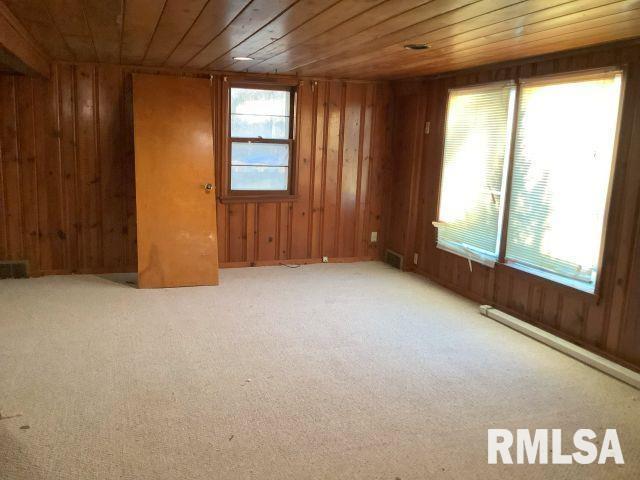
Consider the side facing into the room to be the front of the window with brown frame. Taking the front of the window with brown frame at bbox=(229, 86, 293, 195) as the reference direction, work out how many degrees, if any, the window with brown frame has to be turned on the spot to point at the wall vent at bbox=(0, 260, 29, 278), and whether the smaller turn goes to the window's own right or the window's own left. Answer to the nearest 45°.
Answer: approximately 90° to the window's own right

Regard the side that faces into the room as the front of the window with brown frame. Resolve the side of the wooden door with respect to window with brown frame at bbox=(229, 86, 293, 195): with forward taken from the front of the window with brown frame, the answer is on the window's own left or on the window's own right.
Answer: on the window's own right

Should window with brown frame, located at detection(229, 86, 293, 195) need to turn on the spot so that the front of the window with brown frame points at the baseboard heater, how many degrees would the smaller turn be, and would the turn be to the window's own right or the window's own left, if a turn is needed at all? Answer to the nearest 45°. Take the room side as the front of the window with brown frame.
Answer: approximately 45° to the window's own left

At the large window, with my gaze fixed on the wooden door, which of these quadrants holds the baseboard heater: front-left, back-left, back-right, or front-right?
back-left

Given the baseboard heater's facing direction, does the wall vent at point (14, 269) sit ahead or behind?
ahead

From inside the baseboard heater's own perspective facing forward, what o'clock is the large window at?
The large window is roughly at 3 o'clock from the baseboard heater.

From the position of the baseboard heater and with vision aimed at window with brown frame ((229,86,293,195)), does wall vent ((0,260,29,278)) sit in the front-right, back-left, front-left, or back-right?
front-left

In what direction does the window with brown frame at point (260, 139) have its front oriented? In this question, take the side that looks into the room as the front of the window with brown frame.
toward the camera

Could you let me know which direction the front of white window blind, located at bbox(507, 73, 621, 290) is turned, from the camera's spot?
facing the viewer and to the left of the viewer

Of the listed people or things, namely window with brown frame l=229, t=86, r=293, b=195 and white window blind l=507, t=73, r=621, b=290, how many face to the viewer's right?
0

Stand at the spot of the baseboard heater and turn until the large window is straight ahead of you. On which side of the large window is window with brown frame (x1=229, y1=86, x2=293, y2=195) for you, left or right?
left

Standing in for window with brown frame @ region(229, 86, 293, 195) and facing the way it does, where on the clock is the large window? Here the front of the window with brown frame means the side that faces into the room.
The large window is roughly at 10 o'clock from the window with brown frame.

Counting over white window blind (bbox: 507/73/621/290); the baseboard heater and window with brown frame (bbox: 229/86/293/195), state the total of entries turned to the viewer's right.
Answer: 0

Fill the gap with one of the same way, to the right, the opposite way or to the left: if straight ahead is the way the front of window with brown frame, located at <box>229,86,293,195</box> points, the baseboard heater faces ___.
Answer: to the right
